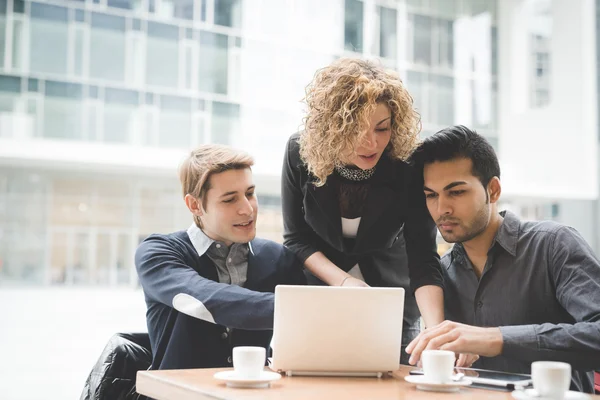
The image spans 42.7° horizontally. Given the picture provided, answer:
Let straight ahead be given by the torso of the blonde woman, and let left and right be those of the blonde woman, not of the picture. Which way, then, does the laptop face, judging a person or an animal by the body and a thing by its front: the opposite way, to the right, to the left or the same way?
the opposite way

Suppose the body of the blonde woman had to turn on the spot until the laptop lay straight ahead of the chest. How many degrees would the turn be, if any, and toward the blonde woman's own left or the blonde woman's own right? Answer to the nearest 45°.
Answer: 0° — they already face it

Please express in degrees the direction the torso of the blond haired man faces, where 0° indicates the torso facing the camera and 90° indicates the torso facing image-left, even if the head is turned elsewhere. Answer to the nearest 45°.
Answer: approximately 315°

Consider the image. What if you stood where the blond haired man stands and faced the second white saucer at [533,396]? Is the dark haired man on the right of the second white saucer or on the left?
left

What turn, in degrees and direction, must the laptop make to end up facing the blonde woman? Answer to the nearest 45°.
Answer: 0° — it already faces them

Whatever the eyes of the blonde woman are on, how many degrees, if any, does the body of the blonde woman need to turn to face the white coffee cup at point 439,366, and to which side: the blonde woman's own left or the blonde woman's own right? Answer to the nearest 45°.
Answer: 0° — they already face it

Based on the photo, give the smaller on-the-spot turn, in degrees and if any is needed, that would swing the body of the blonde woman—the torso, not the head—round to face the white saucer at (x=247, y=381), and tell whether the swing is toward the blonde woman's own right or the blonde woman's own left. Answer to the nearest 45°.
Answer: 0° — they already face it

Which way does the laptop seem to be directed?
away from the camera

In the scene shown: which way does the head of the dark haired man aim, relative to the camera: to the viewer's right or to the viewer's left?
to the viewer's left

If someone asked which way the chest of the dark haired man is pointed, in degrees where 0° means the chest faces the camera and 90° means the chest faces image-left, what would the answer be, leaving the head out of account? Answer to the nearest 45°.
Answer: approximately 45°
